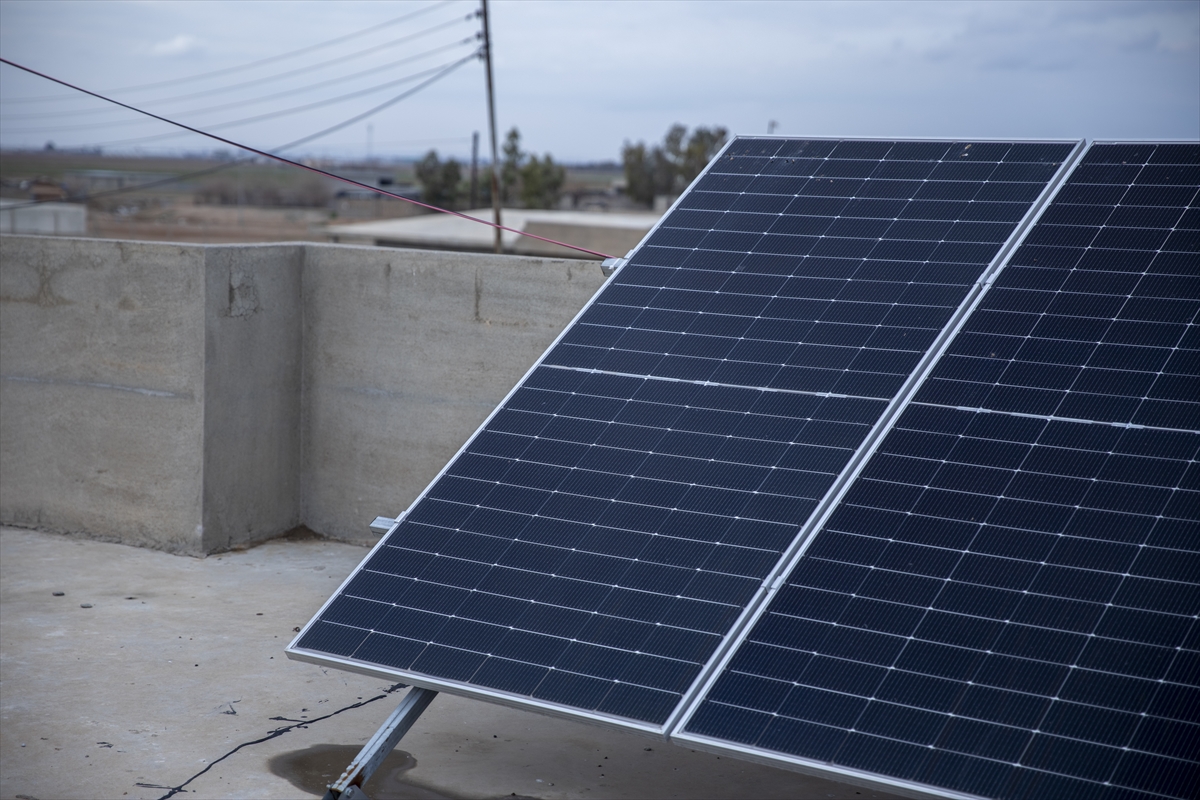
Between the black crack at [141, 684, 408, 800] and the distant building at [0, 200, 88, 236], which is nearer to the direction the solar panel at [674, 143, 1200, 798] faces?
the black crack

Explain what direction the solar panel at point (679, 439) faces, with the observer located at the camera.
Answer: facing the viewer and to the left of the viewer

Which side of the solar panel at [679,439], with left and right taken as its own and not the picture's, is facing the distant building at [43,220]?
right

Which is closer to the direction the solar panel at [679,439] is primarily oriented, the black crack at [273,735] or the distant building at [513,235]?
the black crack

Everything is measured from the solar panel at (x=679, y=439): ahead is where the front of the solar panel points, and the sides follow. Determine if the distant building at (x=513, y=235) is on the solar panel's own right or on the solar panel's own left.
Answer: on the solar panel's own right

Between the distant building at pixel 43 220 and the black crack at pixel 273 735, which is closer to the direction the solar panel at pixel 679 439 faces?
the black crack

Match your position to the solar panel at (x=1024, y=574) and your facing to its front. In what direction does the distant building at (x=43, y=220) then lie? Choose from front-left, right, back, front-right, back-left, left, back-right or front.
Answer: right
